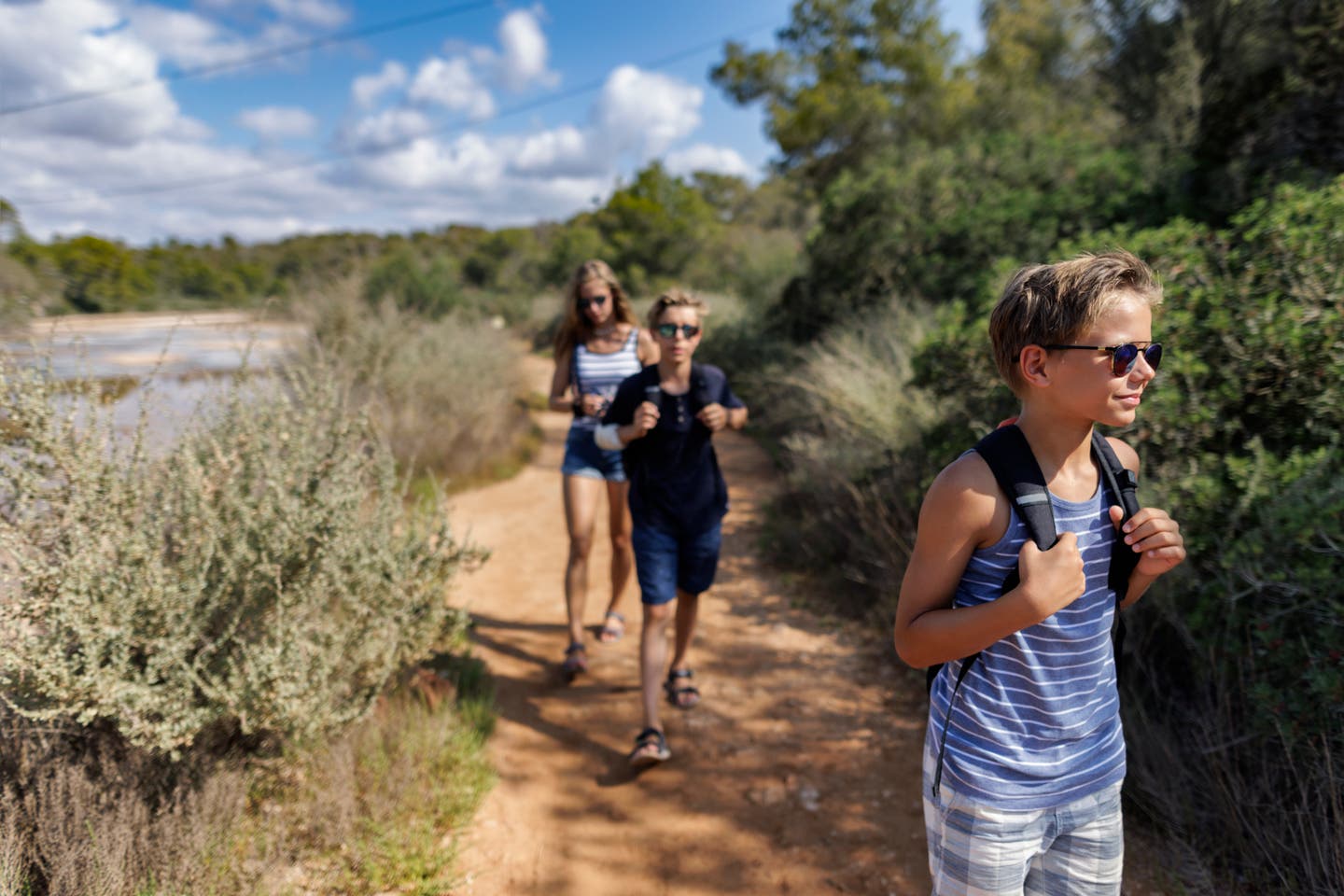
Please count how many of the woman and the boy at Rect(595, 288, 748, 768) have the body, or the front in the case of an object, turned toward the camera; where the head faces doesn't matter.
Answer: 2

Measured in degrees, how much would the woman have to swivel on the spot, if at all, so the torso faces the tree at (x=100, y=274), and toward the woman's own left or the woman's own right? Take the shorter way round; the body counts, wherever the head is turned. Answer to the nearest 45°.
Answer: approximately 135° to the woman's own right

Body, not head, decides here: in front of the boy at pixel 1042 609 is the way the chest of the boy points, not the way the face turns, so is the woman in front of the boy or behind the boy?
behind

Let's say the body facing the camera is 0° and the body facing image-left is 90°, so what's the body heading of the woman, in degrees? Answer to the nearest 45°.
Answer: approximately 0°

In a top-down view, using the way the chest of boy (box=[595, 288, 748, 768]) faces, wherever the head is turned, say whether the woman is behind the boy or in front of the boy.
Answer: behind

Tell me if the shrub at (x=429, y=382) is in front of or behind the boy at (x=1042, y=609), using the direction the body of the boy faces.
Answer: behind

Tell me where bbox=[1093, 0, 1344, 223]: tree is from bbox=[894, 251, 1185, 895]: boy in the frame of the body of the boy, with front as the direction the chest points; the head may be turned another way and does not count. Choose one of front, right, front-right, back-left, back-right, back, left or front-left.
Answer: back-left

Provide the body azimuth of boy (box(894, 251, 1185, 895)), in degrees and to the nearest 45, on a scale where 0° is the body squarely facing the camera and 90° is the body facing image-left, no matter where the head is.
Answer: approximately 315°

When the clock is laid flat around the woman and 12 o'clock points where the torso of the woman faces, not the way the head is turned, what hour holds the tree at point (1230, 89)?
The tree is roughly at 8 o'clock from the woman.
